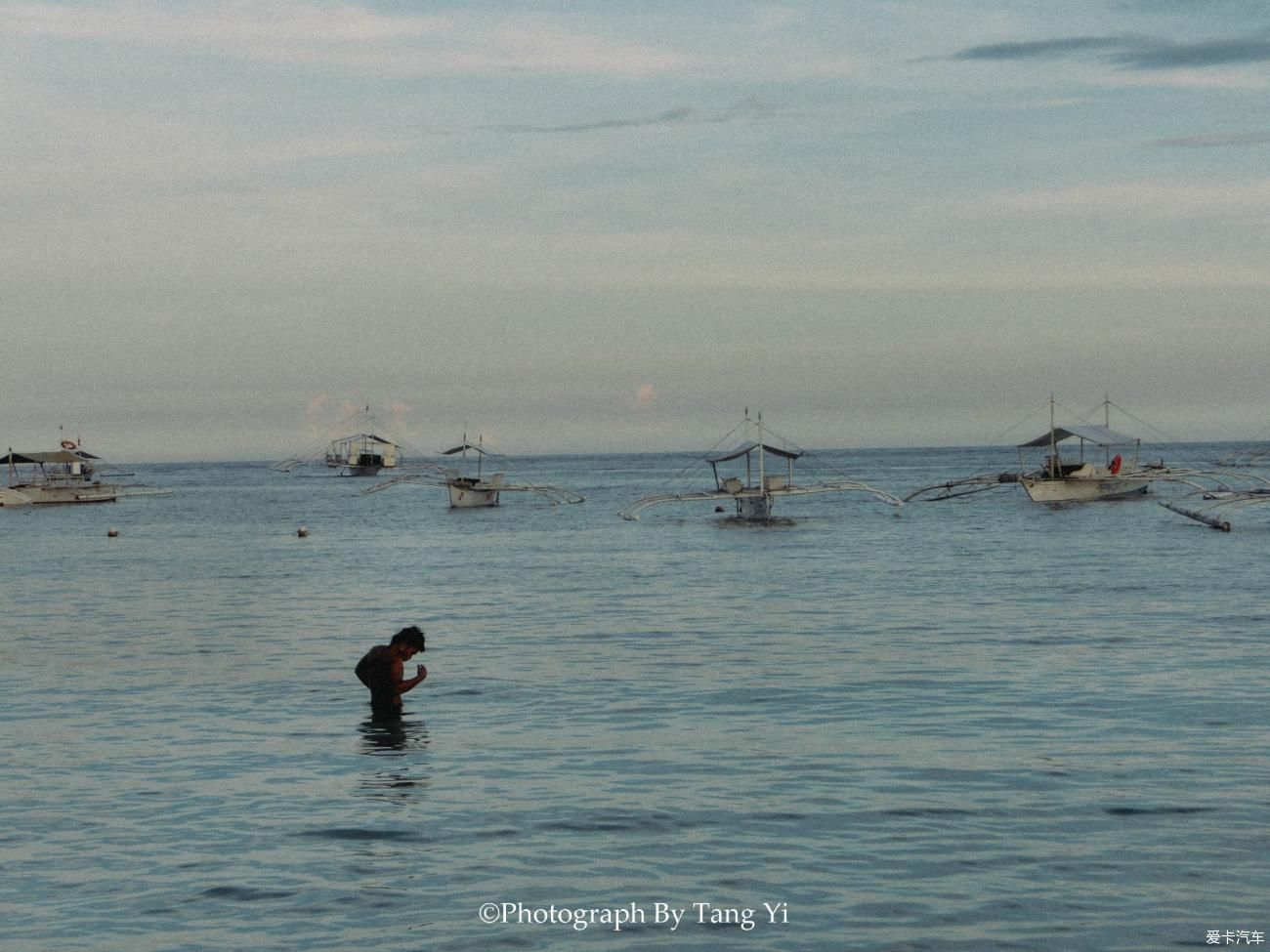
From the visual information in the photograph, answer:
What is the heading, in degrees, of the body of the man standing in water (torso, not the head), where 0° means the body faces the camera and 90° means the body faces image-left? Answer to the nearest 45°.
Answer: approximately 270°
